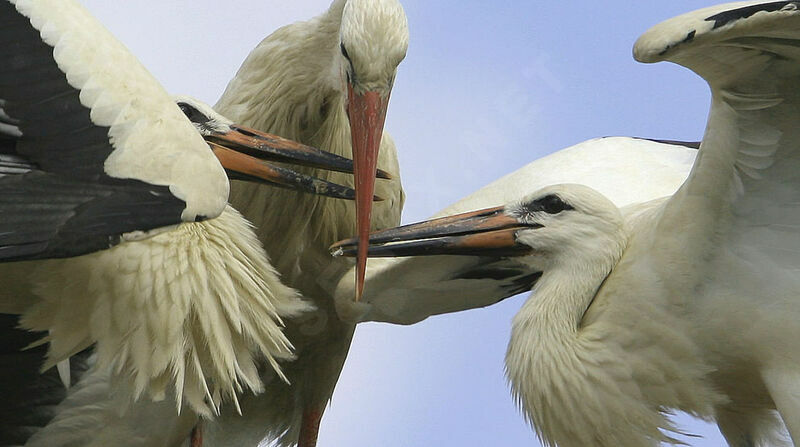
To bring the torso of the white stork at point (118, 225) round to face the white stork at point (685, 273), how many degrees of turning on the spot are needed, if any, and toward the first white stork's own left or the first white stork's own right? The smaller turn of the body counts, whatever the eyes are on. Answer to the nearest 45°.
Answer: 0° — it already faces it

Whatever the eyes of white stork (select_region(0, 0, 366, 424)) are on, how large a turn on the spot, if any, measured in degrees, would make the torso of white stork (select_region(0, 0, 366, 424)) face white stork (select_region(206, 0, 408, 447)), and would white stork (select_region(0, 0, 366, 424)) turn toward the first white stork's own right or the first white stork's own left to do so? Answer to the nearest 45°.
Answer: approximately 45° to the first white stork's own left

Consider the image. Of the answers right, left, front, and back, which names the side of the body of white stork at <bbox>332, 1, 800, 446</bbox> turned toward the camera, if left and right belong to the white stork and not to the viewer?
left

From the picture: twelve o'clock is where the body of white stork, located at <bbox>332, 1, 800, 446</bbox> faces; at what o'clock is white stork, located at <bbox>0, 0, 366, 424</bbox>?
white stork, located at <bbox>0, 0, 366, 424</bbox> is roughly at 11 o'clock from white stork, located at <bbox>332, 1, 800, 446</bbox>.

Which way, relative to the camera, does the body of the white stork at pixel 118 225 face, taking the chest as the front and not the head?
to the viewer's right

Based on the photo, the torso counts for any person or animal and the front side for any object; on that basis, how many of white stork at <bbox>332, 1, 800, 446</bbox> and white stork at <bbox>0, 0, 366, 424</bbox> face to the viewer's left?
1

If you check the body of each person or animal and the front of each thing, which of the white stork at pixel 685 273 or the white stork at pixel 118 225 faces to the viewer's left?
the white stork at pixel 685 273
